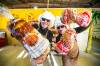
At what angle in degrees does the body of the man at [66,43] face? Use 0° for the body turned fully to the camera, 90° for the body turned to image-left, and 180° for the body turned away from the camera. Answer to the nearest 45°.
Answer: approximately 45°

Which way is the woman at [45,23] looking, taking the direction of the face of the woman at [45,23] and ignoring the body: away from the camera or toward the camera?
toward the camera
